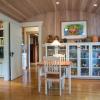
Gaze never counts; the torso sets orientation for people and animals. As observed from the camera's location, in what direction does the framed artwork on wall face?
facing the viewer

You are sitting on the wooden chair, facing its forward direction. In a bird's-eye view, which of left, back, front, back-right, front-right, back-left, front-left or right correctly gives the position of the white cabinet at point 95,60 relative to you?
front-right

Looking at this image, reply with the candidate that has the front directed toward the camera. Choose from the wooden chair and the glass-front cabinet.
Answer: the glass-front cabinet

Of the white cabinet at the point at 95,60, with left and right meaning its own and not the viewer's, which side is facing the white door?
right

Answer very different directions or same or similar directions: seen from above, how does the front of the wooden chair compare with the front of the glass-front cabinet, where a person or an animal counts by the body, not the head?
very different directions

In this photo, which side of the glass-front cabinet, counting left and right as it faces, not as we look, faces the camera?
front

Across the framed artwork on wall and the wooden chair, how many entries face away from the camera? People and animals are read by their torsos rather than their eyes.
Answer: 1

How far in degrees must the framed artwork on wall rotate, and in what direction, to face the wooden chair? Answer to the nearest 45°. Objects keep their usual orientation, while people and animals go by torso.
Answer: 0° — it already faces it

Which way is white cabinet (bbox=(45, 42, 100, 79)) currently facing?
toward the camera

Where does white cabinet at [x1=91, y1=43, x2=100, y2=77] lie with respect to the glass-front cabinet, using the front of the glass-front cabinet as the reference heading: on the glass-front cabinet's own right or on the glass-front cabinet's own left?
on the glass-front cabinet's own left

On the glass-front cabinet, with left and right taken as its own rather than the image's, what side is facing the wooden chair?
front

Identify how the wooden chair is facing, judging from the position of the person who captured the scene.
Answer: facing away from the viewer

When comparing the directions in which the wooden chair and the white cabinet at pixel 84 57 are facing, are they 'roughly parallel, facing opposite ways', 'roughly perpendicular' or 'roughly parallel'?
roughly parallel, facing opposite ways

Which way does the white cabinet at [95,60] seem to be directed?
toward the camera

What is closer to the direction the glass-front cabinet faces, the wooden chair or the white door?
the wooden chair
